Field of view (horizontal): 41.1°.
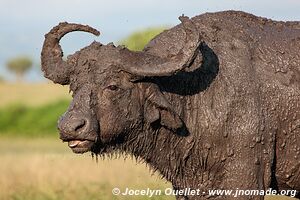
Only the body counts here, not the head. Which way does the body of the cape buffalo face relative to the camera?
to the viewer's left
